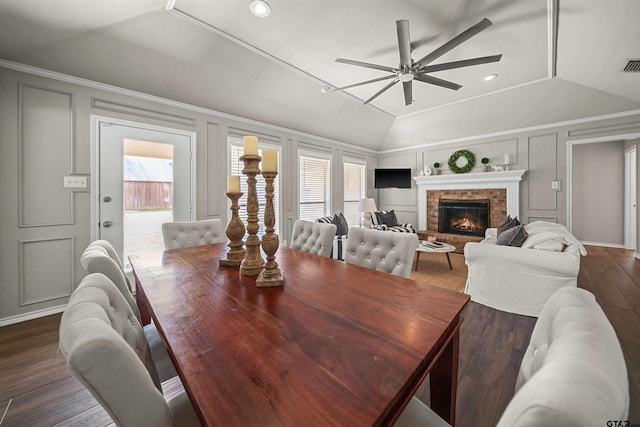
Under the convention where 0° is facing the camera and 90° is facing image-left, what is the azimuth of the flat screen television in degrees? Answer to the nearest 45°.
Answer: approximately 0°

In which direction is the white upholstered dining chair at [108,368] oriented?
to the viewer's right

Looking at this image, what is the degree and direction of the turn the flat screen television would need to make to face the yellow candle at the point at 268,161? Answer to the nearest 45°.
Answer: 0° — it already faces it

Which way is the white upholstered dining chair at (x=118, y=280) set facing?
to the viewer's right
